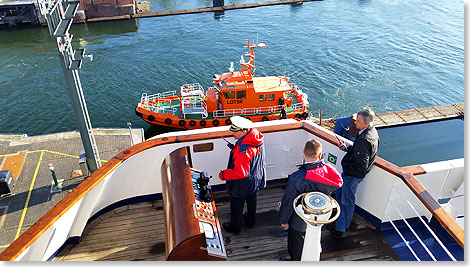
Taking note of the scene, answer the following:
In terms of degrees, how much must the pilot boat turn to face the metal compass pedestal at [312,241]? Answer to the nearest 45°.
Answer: approximately 90° to its left

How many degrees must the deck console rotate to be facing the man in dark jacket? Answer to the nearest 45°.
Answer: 0° — it already faces them

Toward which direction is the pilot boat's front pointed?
to the viewer's left

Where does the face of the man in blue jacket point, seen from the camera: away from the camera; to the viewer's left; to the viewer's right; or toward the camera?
away from the camera

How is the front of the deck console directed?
to the viewer's right

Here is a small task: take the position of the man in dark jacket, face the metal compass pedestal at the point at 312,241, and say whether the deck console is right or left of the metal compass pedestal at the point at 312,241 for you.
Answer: right

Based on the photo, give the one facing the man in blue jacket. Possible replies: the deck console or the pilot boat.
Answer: the deck console

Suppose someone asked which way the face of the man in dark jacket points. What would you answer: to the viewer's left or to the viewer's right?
to the viewer's left

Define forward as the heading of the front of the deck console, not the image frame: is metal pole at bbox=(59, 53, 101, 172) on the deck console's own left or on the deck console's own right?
on the deck console's own left
